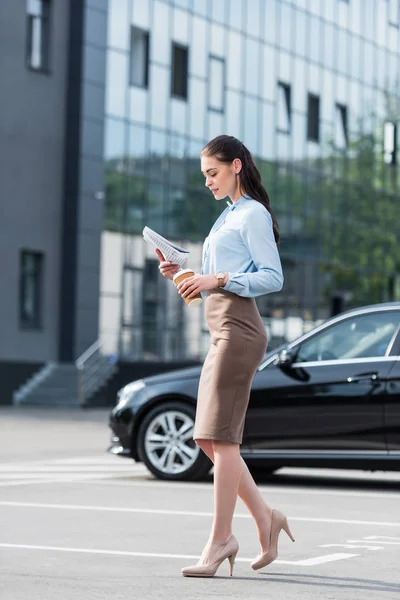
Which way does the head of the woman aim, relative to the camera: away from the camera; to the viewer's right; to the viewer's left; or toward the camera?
to the viewer's left

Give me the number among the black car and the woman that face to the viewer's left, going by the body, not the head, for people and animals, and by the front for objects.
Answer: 2

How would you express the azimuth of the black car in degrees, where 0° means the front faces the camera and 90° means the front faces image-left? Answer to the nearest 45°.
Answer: approximately 90°

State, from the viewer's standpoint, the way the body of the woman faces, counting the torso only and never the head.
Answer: to the viewer's left

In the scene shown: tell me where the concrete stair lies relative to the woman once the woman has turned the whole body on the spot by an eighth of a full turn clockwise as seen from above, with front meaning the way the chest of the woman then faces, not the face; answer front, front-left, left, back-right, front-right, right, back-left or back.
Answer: front-right

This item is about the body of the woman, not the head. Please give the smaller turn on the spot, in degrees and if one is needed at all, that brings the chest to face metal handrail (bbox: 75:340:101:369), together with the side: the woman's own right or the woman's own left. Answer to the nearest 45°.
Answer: approximately 90° to the woman's own right

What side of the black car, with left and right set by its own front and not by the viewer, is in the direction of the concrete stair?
right
